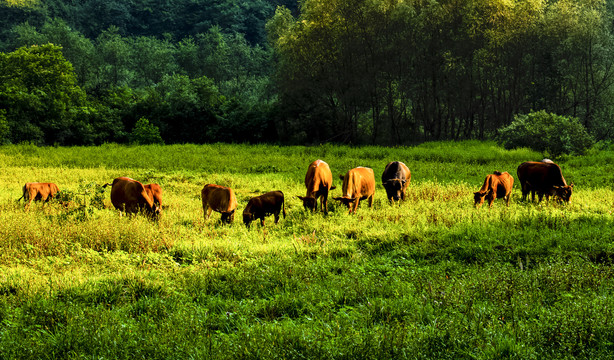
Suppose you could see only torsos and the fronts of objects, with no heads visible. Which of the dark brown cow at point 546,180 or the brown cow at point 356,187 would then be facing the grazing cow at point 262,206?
the brown cow

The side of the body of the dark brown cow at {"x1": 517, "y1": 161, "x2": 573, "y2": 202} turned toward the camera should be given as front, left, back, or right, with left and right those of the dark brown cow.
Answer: right

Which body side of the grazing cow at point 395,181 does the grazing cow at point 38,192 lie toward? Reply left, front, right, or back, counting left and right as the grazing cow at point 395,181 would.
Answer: right

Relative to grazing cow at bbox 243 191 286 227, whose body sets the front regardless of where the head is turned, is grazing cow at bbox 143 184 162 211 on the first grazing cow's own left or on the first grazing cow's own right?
on the first grazing cow's own right

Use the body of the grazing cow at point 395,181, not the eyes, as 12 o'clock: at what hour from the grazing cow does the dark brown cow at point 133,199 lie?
The dark brown cow is roughly at 2 o'clock from the grazing cow.

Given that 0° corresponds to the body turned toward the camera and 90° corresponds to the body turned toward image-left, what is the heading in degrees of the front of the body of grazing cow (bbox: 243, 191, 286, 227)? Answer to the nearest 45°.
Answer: approximately 45°

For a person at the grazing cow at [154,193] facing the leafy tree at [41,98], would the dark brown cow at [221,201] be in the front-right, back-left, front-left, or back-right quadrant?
back-right

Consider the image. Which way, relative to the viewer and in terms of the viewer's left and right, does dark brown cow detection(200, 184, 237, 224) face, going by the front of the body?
facing the viewer and to the right of the viewer

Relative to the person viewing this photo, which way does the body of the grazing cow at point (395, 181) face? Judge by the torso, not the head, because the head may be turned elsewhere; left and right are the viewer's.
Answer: facing the viewer

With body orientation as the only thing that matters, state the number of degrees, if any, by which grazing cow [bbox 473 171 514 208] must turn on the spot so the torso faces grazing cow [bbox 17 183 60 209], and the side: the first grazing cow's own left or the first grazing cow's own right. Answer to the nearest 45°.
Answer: approximately 45° to the first grazing cow's own right

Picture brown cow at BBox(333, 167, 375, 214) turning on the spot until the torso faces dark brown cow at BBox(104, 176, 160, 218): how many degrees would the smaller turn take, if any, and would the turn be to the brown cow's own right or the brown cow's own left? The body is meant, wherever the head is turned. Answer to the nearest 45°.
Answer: approximately 45° to the brown cow's own right

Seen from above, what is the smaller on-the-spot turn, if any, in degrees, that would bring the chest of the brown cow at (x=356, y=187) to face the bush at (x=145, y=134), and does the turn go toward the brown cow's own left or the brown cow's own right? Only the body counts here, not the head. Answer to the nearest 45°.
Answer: approximately 90° to the brown cow's own right

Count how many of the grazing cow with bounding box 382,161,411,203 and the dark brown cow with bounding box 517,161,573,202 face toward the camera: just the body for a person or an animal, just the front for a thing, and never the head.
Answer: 1

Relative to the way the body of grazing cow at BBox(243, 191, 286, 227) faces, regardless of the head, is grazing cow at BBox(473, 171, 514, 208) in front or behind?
behind

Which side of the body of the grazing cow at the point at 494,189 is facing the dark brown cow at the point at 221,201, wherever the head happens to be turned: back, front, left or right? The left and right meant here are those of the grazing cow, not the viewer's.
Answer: front
